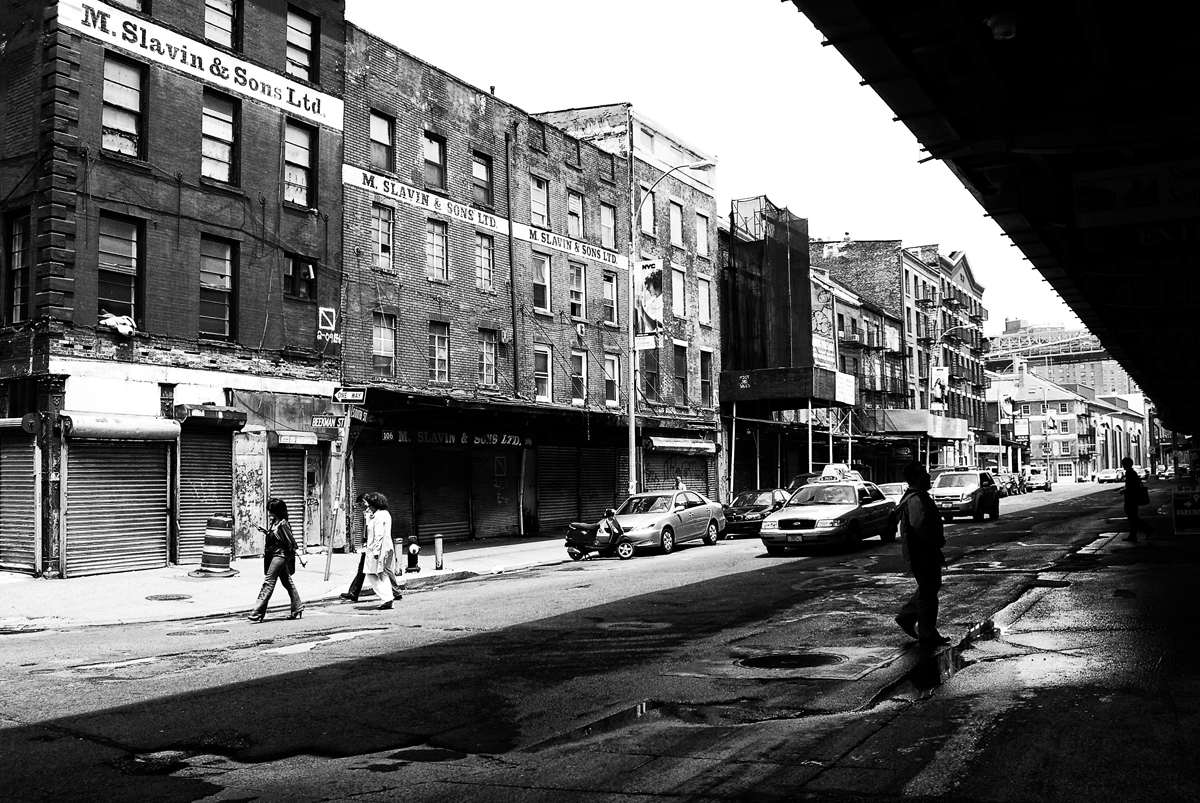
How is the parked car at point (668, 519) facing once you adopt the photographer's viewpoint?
facing the viewer and to the left of the viewer

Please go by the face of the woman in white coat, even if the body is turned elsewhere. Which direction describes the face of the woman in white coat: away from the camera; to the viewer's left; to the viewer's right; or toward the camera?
to the viewer's left

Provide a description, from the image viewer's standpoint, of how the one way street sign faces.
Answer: facing the viewer

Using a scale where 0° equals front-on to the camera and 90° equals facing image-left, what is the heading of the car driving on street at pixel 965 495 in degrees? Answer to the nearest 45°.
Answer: approximately 45°

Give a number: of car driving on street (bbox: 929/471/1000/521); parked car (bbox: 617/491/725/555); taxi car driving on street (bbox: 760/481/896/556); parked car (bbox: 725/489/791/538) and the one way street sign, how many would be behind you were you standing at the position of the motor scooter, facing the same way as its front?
1

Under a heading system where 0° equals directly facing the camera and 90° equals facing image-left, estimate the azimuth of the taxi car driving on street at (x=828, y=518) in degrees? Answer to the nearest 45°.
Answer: approximately 45°

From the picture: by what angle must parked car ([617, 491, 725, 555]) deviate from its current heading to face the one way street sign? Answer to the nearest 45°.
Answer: approximately 45° to its right

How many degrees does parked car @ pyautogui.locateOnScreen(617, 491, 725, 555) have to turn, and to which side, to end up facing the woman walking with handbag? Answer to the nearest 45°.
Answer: approximately 45° to its left

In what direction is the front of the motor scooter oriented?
to the viewer's right

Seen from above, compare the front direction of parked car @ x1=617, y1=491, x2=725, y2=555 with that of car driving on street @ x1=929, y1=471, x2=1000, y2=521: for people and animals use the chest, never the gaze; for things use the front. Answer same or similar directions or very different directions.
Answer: same or similar directions
